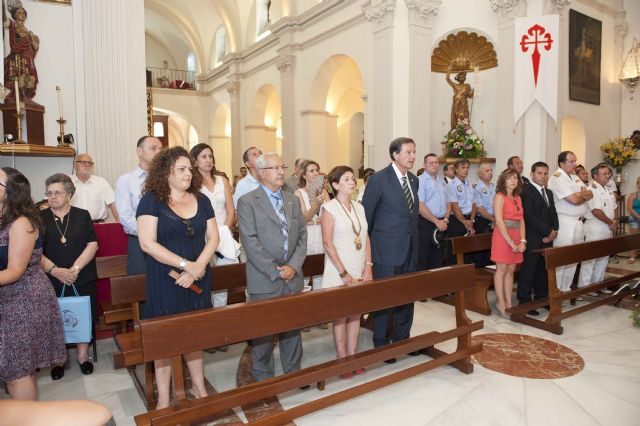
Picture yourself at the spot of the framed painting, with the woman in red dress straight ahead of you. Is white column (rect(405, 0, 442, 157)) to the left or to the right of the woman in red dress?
right

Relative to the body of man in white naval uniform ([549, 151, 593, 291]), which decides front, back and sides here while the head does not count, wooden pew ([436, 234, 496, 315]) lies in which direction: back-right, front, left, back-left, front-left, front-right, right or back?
right

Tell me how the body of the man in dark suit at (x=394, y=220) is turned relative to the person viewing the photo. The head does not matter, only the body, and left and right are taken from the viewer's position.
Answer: facing the viewer and to the right of the viewer

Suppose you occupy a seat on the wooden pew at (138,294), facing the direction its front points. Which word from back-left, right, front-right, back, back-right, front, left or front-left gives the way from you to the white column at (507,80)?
left

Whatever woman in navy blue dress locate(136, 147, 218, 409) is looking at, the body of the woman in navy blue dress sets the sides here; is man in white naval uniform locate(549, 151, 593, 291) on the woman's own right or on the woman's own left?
on the woman's own left

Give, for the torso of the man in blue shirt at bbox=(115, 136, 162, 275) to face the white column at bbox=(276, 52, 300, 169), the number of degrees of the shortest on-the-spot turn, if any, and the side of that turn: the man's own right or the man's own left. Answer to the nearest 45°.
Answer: approximately 90° to the man's own left

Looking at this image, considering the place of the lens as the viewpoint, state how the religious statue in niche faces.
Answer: facing the viewer

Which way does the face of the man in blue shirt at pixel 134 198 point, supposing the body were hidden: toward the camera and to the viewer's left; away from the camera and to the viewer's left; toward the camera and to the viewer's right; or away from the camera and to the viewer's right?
toward the camera and to the viewer's right

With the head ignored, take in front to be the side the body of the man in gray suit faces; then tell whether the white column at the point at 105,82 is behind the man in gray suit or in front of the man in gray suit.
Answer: behind

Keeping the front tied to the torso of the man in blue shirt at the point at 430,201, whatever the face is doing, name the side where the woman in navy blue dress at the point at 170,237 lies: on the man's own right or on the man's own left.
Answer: on the man's own right

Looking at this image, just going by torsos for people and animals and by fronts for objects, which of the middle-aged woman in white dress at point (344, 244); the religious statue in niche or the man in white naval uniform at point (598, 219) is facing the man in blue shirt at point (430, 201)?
the religious statue in niche

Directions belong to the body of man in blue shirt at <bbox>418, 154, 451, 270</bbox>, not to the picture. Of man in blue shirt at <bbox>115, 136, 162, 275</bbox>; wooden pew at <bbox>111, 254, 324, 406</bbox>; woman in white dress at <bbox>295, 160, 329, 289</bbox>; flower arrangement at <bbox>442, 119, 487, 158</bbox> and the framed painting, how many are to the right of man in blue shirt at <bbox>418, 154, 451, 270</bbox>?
3

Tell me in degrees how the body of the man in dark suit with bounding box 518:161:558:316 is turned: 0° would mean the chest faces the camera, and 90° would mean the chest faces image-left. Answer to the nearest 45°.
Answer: approximately 315°

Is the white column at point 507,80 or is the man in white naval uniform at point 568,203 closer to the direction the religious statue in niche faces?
the man in white naval uniform

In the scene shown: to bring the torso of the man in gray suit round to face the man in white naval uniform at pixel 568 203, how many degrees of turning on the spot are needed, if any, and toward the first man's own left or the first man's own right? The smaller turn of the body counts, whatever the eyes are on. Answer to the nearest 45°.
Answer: approximately 90° to the first man's own left

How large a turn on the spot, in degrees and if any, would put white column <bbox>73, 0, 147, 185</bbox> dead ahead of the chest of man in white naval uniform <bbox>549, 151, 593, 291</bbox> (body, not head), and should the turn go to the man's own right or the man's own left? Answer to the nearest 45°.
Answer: approximately 90° to the man's own right

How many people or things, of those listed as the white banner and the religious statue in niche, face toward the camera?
2

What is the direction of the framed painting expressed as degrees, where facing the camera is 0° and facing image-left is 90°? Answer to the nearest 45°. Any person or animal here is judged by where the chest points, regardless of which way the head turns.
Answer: approximately 315°
